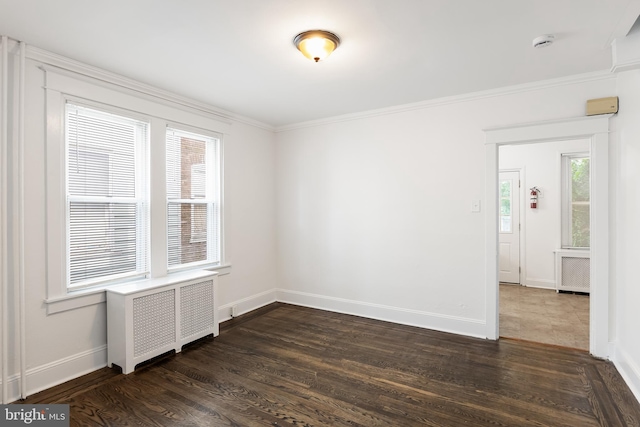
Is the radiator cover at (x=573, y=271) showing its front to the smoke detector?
yes

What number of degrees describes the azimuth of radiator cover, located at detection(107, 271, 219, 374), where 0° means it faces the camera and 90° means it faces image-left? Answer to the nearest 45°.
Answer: approximately 315°

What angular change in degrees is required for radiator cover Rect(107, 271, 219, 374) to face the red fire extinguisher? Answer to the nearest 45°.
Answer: approximately 45° to its left

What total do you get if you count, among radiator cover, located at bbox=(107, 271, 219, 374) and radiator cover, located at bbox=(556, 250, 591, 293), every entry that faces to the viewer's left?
0

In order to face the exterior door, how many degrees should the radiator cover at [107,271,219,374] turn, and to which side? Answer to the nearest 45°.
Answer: approximately 45° to its left

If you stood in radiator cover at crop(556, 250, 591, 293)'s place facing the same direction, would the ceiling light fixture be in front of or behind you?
in front

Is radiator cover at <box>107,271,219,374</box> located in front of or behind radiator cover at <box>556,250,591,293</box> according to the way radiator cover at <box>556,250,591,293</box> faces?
in front

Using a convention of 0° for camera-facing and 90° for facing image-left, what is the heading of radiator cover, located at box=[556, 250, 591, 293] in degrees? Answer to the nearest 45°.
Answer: approximately 0°

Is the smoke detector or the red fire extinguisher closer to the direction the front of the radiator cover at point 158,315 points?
the smoke detector

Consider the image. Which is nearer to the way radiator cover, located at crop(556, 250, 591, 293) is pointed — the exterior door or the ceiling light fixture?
the ceiling light fixture

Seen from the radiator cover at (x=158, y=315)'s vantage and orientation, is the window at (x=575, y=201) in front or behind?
in front
